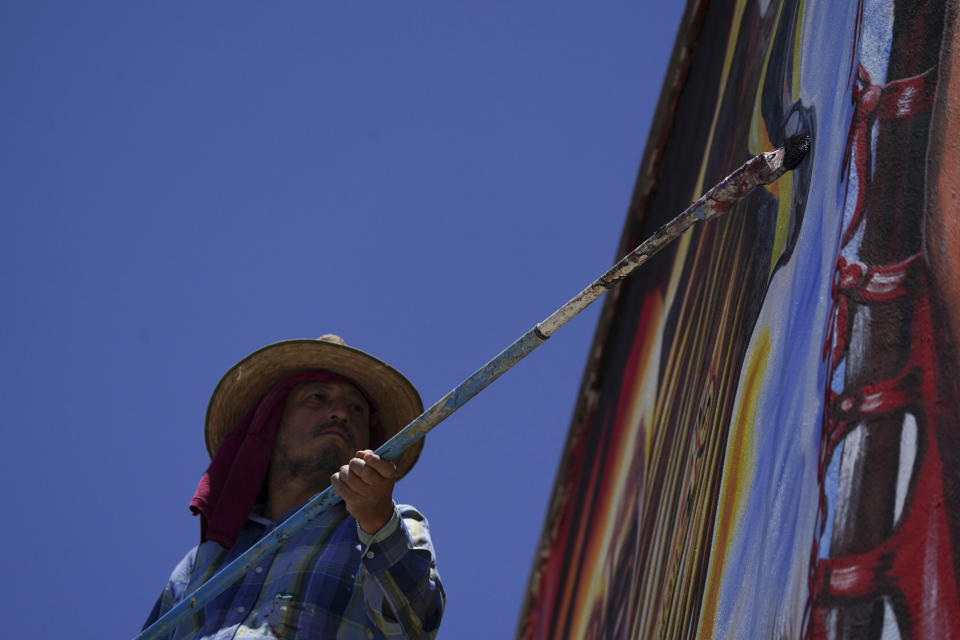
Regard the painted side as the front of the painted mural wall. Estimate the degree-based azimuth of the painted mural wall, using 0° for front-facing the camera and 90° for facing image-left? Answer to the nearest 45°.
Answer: approximately 45°

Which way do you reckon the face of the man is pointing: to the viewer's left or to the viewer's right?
to the viewer's right
